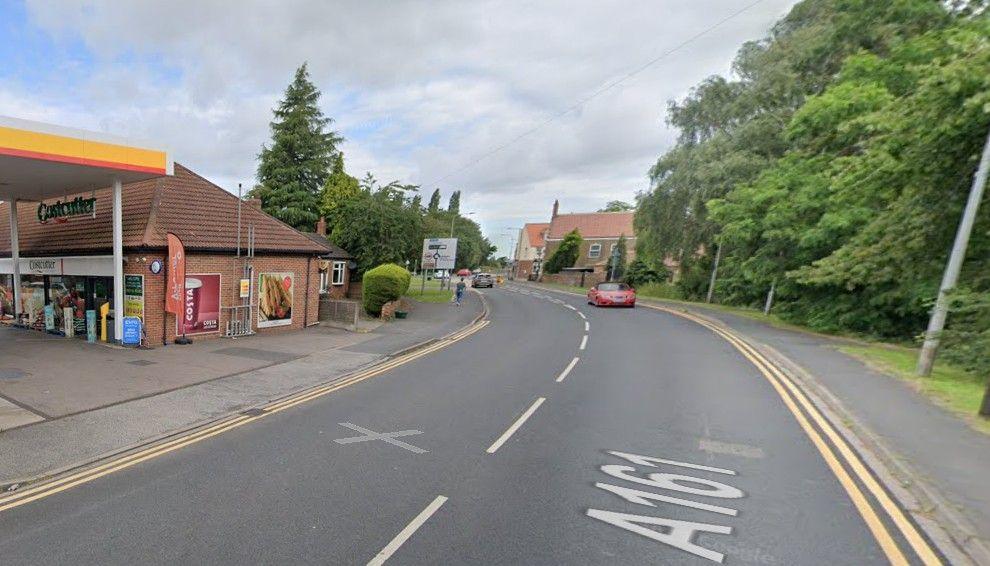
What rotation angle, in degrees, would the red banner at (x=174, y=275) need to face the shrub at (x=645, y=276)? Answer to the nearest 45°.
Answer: approximately 90° to its left

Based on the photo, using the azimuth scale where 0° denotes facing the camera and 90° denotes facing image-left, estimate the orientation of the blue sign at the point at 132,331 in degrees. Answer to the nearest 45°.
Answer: approximately 0°

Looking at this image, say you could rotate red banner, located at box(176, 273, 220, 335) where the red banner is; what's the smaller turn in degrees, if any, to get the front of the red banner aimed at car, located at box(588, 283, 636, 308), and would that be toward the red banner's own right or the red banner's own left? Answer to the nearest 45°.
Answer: approximately 90° to the red banner's own left

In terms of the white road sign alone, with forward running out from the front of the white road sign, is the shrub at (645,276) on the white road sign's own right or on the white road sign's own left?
on the white road sign's own left

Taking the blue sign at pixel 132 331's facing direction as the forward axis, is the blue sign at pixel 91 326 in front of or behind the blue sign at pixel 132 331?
behind

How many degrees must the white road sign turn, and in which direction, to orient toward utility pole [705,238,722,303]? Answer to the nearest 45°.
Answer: approximately 90° to its left

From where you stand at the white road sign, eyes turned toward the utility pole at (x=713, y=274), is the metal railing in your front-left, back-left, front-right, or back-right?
back-right

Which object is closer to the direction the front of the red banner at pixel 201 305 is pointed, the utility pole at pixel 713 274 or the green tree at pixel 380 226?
the utility pole

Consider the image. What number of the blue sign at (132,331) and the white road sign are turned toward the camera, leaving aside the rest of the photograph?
2
